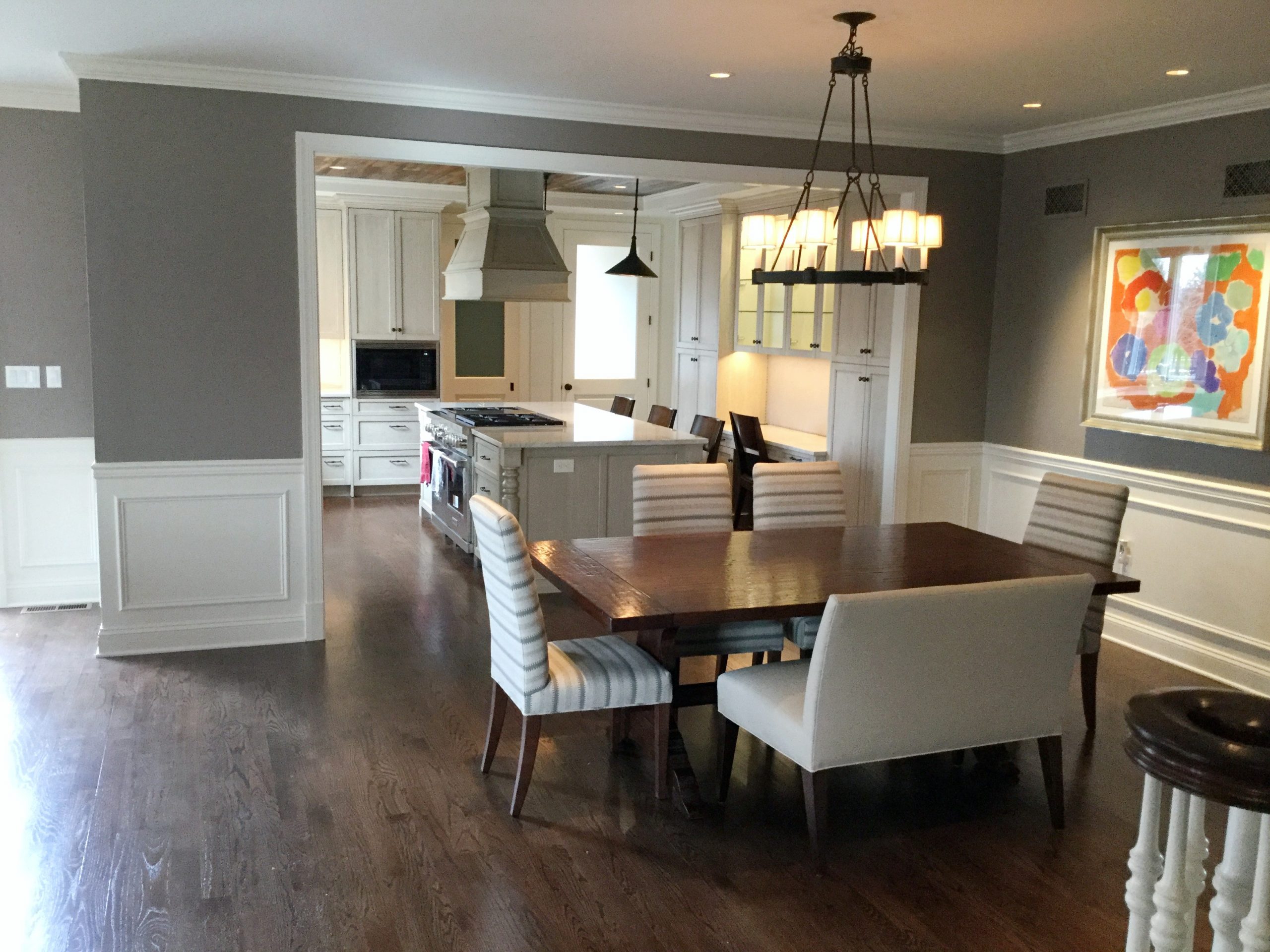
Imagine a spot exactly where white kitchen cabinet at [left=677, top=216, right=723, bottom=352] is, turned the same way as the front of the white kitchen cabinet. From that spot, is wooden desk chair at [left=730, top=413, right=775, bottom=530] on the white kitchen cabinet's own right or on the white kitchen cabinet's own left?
on the white kitchen cabinet's own left

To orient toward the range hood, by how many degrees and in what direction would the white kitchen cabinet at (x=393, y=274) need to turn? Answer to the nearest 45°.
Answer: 0° — it already faces it

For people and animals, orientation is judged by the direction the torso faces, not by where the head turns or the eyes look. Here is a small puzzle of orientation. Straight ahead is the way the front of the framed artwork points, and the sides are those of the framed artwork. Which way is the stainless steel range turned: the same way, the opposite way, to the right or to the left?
the same way

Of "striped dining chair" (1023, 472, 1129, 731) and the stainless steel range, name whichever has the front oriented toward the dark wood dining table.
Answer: the striped dining chair

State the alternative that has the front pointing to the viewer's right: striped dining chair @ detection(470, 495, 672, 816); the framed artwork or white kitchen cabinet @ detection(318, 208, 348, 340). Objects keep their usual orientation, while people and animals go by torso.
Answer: the striped dining chair

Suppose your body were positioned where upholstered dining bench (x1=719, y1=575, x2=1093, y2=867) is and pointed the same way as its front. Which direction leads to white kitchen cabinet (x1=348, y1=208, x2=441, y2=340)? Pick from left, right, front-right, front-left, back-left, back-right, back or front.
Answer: front

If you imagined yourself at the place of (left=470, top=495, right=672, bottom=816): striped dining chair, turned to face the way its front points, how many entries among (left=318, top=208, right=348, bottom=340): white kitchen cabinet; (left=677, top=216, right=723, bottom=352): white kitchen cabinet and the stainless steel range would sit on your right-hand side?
0

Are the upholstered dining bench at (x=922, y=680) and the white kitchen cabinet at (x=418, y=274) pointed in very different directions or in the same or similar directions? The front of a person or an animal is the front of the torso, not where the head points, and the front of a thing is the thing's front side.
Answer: very different directions

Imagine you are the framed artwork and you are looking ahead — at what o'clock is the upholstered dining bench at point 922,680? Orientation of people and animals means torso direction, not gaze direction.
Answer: The upholstered dining bench is roughly at 11 o'clock from the framed artwork.

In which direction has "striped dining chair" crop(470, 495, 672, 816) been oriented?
to the viewer's right

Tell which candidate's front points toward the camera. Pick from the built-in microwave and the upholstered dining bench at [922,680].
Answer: the built-in microwave

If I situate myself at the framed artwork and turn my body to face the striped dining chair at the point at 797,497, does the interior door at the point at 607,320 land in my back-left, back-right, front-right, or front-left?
front-right

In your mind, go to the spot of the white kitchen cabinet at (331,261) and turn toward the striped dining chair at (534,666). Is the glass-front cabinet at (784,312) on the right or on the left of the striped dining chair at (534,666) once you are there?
left

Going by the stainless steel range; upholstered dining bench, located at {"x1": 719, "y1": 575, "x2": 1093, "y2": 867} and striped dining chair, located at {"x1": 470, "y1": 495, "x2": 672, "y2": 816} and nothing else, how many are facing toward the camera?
0

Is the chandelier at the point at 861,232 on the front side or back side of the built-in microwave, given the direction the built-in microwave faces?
on the front side

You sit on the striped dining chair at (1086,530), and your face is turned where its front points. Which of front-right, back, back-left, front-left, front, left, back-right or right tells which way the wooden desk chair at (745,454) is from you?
right

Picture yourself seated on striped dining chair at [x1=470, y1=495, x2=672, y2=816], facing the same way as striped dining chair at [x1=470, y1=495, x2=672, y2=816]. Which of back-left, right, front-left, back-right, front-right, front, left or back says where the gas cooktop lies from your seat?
left

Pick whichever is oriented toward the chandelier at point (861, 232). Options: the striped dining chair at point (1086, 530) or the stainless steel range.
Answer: the striped dining chair

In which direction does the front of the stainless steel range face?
to the viewer's left

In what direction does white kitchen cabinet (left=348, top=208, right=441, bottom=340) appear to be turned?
toward the camera
